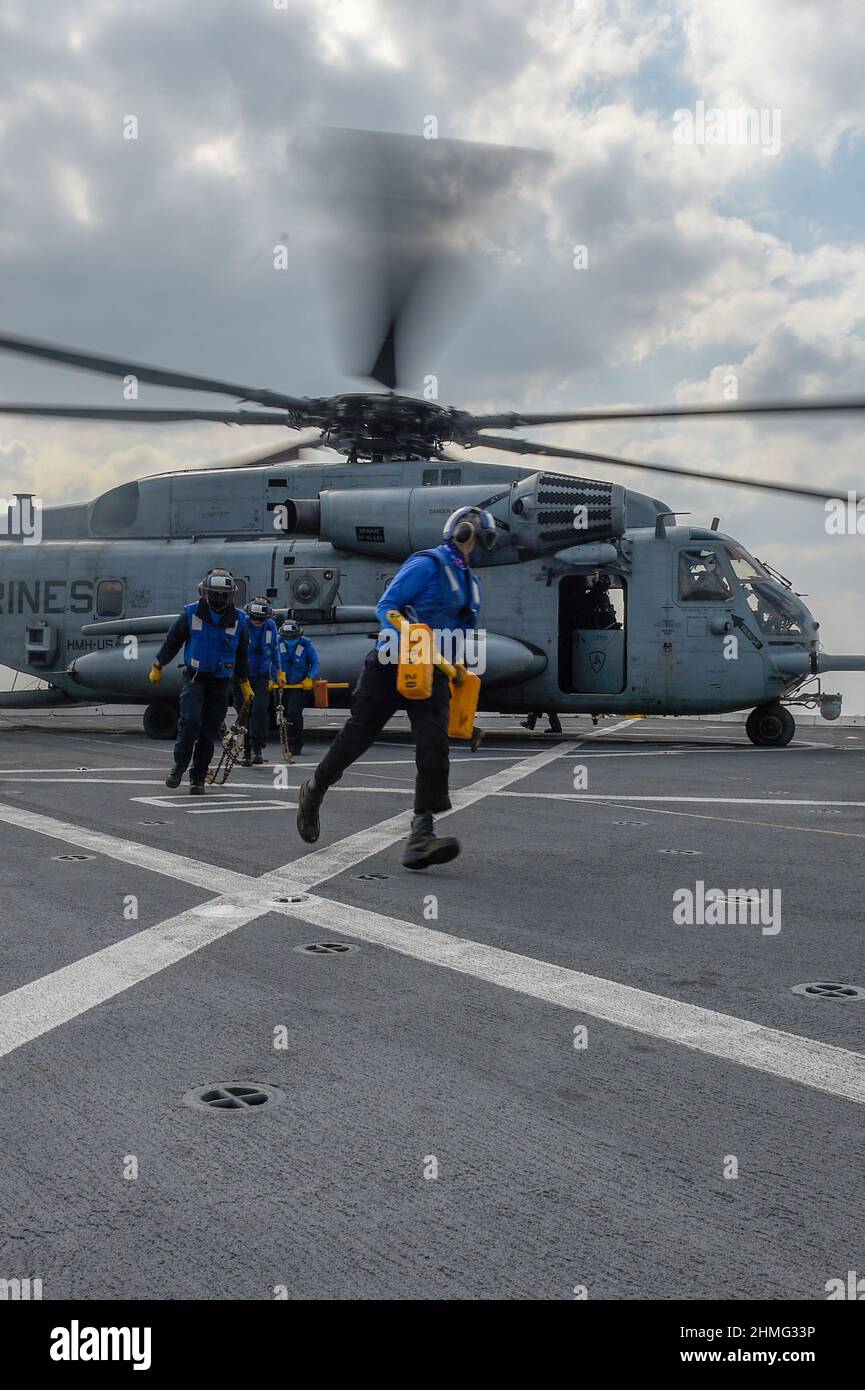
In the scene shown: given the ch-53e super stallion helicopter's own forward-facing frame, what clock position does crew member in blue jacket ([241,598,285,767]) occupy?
The crew member in blue jacket is roughly at 4 o'clock from the ch-53e super stallion helicopter.

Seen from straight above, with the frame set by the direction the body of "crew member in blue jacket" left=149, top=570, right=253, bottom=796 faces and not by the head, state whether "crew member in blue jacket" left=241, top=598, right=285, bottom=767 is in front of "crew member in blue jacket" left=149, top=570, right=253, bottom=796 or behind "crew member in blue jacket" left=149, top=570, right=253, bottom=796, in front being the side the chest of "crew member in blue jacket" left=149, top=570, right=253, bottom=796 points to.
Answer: behind

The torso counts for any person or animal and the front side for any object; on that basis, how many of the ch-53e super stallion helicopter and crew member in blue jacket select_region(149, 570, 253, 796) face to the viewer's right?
1

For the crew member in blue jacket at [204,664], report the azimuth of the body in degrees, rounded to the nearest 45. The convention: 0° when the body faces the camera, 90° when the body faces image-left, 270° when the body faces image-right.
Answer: approximately 0°

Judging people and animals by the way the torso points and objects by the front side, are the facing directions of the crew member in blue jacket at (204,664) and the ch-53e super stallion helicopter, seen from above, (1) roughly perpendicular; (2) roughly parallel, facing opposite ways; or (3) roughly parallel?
roughly perpendicular

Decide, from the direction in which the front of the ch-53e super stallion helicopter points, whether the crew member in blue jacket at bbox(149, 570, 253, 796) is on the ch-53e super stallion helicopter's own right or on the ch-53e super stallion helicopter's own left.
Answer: on the ch-53e super stallion helicopter's own right

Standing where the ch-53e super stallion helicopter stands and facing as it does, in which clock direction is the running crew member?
The running crew member is roughly at 3 o'clock from the ch-53e super stallion helicopter.

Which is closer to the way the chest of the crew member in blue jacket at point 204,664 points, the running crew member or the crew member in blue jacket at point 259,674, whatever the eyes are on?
the running crew member

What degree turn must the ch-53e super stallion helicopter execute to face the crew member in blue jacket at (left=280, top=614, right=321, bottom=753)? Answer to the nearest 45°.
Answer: approximately 135° to its right

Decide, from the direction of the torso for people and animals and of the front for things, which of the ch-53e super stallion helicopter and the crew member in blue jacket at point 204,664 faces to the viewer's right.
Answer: the ch-53e super stallion helicopter

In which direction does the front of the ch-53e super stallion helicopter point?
to the viewer's right

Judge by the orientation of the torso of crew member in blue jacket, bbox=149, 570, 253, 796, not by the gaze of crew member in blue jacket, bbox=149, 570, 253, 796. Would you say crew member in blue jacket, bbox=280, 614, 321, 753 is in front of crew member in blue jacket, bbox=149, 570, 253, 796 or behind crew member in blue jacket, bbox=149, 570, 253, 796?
behind
